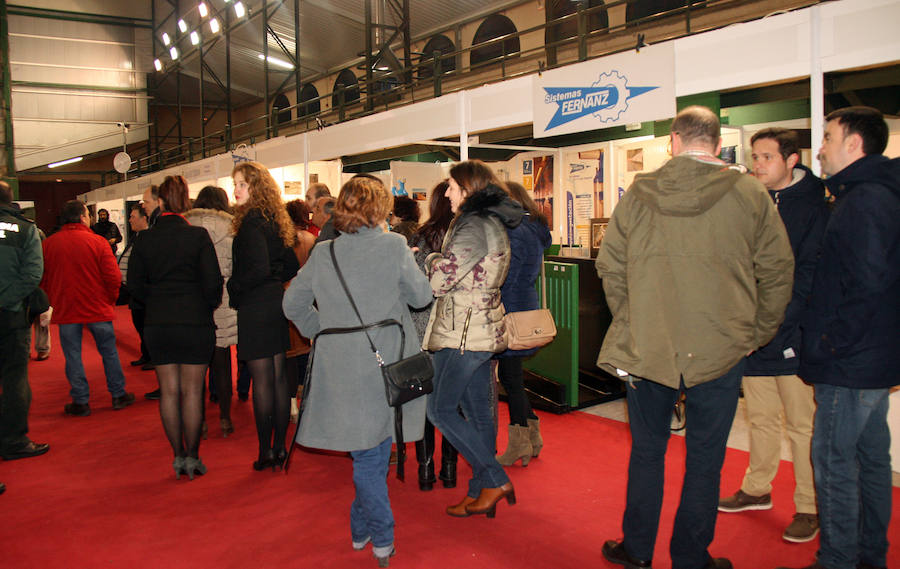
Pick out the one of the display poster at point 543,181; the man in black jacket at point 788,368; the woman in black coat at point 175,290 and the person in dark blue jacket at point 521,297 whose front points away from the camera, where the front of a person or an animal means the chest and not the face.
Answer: the woman in black coat at point 175,290

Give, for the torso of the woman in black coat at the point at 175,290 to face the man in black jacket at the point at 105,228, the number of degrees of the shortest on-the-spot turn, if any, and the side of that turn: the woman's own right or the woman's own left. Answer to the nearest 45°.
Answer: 0° — they already face them

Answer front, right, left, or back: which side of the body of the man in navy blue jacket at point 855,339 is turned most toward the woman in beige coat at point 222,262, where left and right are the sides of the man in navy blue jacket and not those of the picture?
front

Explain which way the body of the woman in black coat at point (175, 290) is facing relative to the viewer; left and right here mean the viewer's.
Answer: facing away from the viewer

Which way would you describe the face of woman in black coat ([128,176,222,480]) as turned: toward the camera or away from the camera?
away from the camera

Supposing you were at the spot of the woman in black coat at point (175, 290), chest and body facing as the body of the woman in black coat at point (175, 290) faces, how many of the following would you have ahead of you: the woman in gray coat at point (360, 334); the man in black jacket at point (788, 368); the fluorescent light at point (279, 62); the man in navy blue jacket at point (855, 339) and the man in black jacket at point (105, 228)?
2

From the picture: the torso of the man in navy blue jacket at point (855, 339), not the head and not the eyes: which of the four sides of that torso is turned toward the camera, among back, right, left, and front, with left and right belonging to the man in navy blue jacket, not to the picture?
left

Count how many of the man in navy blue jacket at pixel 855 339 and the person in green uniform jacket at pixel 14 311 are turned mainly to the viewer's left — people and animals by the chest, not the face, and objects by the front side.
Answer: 1

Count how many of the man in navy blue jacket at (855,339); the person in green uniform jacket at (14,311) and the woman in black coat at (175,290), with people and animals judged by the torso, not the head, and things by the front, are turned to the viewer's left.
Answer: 1

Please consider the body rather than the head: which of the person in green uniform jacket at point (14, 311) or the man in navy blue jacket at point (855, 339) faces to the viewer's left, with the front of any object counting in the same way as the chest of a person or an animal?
the man in navy blue jacket

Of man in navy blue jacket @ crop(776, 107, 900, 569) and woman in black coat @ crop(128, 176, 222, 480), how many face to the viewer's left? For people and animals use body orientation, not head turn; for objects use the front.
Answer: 1

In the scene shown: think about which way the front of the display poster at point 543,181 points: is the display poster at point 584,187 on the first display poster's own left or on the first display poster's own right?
on the first display poster's own left

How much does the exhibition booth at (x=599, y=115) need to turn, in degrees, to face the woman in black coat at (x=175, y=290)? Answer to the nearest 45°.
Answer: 0° — it already faces them

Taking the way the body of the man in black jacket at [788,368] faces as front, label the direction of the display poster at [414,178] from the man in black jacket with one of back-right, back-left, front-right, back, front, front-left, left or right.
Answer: right

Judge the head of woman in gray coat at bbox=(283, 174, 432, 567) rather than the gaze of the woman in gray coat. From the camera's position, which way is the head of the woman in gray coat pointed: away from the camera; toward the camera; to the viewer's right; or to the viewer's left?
away from the camera
